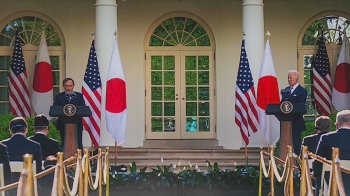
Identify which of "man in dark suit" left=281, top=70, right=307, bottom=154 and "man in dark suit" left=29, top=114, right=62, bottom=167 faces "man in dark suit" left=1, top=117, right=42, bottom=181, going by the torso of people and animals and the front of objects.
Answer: "man in dark suit" left=281, top=70, right=307, bottom=154

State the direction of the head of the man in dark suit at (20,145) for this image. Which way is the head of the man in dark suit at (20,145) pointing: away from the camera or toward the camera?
away from the camera

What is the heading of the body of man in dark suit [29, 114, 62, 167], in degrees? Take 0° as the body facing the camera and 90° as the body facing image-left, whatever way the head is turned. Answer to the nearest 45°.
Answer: approximately 180°

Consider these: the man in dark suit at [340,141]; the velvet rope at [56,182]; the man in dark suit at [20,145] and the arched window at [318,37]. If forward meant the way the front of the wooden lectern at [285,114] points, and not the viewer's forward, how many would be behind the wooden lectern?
1

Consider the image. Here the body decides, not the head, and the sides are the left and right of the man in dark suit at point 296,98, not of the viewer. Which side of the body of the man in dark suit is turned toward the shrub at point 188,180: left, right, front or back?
front

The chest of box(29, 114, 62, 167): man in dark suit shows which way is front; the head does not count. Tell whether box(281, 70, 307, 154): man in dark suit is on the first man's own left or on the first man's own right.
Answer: on the first man's own right

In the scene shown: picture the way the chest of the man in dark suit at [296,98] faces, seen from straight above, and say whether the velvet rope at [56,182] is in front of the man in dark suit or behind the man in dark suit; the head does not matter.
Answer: in front

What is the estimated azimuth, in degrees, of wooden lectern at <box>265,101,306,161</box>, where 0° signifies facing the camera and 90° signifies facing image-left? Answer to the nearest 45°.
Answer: approximately 0°

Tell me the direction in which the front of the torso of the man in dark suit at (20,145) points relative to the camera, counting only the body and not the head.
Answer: away from the camera

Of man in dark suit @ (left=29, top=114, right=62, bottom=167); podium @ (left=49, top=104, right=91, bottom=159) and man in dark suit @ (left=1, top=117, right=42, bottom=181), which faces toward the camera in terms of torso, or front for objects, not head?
the podium

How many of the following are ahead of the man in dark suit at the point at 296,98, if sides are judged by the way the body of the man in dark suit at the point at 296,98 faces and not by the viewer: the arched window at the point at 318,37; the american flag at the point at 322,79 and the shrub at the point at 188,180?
1
